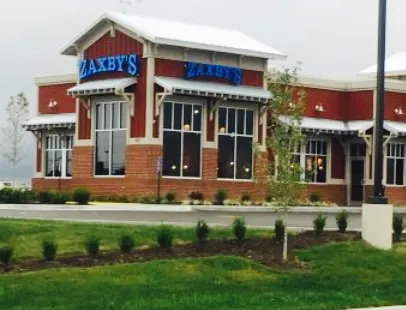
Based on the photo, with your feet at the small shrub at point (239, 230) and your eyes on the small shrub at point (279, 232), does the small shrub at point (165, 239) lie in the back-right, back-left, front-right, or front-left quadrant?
back-right
